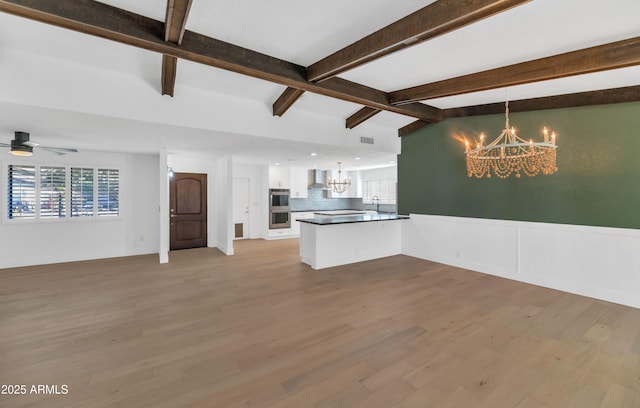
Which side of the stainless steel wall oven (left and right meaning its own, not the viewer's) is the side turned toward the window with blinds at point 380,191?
left

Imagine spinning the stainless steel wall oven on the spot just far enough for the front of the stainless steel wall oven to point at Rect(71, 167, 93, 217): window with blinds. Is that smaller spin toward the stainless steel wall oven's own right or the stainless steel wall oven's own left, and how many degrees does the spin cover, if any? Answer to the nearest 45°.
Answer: approximately 45° to the stainless steel wall oven's own right

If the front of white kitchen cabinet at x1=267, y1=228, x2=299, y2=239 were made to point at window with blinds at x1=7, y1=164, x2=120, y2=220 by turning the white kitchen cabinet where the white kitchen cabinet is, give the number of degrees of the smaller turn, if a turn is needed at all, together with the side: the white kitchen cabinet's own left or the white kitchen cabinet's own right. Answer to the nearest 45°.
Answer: approximately 45° to the white kitchen cabinet's own right
